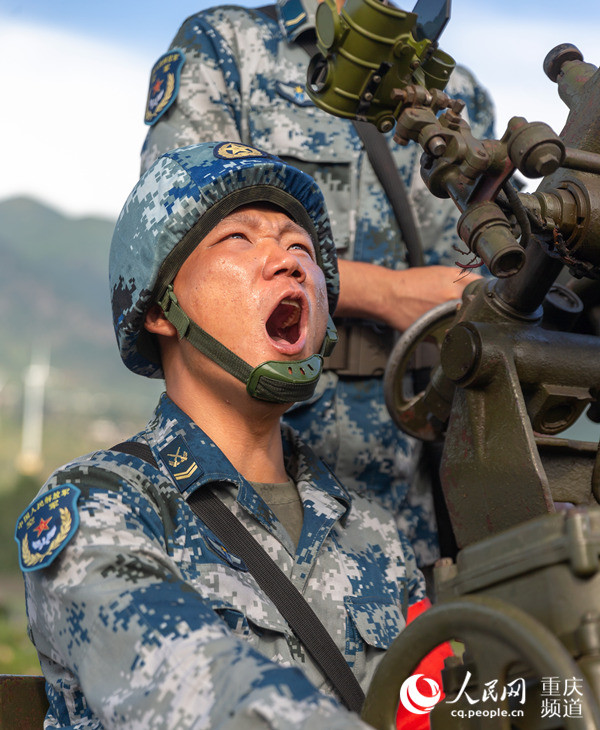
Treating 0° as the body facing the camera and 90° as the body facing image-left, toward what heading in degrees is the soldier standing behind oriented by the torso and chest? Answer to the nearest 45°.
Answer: approximately 315°
